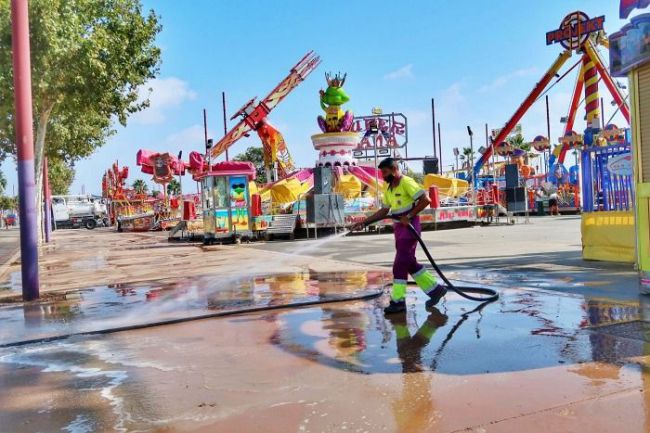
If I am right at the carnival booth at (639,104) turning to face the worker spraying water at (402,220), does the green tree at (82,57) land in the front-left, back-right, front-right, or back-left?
front-right

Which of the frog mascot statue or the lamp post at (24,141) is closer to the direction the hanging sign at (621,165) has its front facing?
the lamp post

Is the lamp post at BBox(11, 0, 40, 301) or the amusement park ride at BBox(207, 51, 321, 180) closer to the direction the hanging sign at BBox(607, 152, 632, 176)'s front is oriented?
the lamp post

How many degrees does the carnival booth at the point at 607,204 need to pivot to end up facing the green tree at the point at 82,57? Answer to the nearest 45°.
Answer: approximately 45° to its right

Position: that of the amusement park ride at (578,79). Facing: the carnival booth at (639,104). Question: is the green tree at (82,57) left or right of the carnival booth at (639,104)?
right

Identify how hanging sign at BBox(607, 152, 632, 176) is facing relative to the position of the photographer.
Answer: facing the viewer and to the left of the viewer

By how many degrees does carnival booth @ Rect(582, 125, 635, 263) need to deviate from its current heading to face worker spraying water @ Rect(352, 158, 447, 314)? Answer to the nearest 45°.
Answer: approximately 45° to its left

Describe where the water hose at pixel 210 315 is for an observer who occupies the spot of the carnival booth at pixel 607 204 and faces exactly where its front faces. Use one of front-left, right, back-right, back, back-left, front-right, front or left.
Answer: front

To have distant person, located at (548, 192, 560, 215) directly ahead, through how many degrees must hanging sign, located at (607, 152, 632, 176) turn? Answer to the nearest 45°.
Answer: approximately 135° to its right

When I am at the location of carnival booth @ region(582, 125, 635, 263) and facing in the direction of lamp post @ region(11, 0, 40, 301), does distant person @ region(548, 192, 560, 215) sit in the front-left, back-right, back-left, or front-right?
back-right

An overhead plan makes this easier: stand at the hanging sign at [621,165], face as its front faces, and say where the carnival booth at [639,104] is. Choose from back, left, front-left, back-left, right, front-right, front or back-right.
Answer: front-left

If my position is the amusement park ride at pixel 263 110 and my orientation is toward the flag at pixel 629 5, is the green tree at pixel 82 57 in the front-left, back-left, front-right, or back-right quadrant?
front-right

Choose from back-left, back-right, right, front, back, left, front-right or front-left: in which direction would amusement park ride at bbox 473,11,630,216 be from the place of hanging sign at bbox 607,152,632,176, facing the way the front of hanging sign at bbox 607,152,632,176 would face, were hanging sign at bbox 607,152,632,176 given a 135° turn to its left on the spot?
left

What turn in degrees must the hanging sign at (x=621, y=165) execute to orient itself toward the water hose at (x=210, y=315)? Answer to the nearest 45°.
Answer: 0° — it already faces it

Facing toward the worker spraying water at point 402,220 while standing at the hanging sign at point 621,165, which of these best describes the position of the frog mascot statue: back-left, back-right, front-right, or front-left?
back-right
